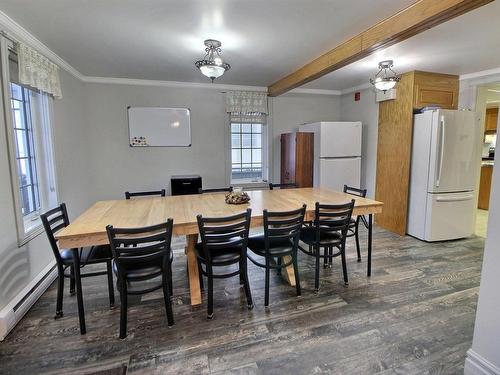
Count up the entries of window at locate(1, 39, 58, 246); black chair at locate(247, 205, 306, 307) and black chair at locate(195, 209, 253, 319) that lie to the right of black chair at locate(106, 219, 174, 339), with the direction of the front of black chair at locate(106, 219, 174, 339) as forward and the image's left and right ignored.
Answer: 2

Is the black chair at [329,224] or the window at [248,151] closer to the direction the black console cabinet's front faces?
the black chair

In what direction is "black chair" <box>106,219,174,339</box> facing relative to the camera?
away from the camera

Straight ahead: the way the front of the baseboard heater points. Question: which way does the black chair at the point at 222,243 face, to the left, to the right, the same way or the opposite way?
to the left

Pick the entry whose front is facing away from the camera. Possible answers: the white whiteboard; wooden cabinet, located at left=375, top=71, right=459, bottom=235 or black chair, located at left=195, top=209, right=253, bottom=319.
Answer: the black chair

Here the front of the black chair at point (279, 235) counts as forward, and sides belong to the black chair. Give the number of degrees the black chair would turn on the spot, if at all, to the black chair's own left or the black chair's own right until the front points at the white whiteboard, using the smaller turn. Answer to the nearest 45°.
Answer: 0° — it already faces it

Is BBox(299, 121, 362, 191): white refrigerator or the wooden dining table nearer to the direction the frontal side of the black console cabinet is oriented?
the wooden dining table

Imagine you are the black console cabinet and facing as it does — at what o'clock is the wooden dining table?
The wooden dining table is roughly at 12 o'clock from the black console cabinet.

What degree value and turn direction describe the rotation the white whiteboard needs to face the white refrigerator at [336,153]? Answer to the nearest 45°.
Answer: approximately 90° to its left
